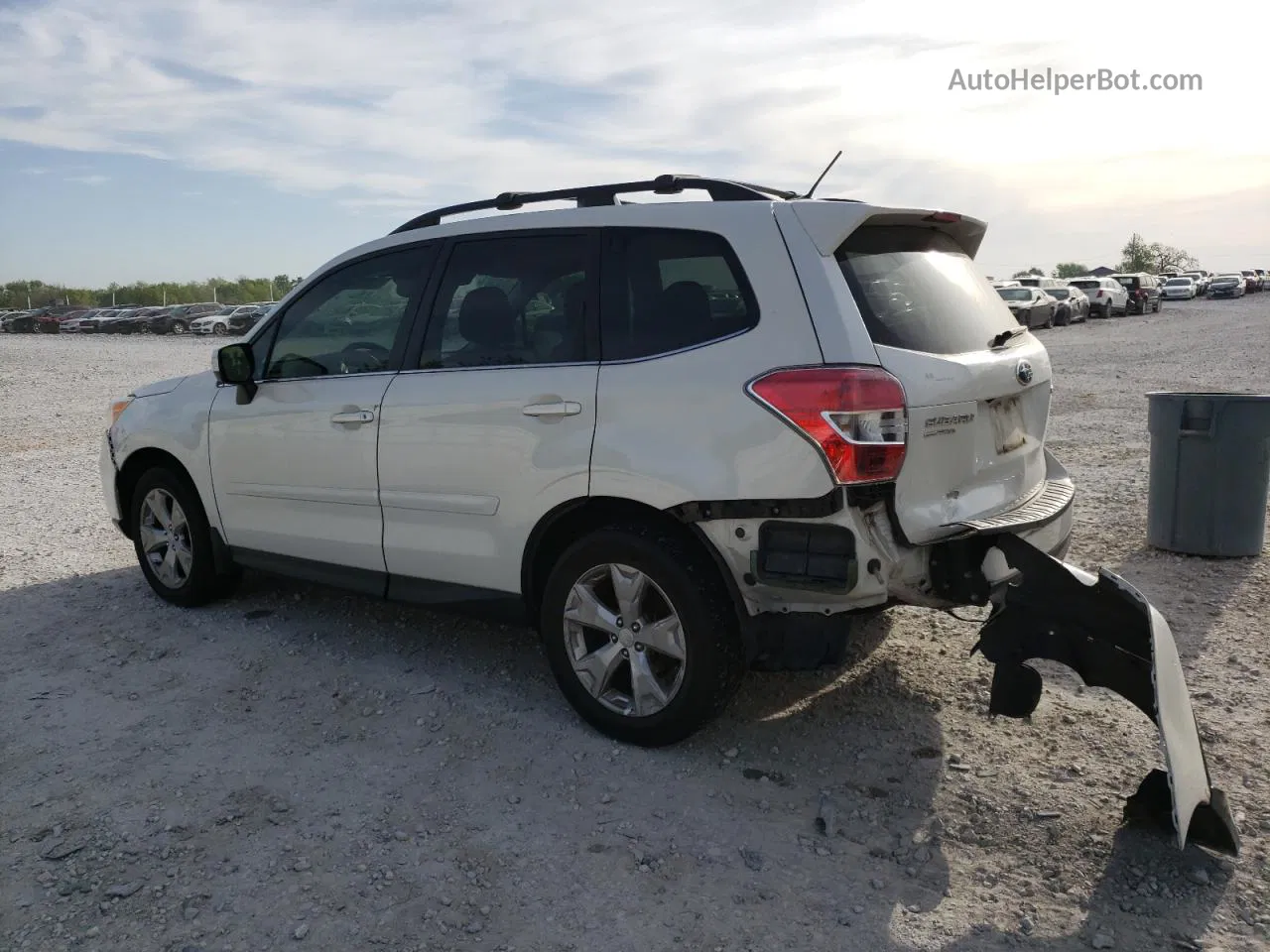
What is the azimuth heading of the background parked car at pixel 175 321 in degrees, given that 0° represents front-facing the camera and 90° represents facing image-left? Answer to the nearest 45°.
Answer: approximately 45°

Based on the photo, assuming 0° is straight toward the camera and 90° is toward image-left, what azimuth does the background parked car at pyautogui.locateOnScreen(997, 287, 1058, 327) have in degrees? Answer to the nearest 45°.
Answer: approximately 45°

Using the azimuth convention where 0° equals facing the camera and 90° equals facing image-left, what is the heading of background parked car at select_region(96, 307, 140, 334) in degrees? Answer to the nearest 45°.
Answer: approximately 45°

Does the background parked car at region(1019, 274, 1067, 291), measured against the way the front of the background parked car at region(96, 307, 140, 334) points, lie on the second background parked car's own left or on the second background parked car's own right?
on the second background parked car's own left

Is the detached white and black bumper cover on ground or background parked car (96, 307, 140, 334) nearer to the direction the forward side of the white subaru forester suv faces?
the background parked car

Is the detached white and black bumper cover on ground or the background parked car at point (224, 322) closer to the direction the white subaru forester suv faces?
the background parked car

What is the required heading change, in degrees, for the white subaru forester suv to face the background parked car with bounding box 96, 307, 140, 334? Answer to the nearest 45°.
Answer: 0° — it already faces it

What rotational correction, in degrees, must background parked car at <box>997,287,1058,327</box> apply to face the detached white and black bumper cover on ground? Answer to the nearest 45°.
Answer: approximately 45° to its left

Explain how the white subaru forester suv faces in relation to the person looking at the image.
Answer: facing away from the viewer and to the left of the viewer

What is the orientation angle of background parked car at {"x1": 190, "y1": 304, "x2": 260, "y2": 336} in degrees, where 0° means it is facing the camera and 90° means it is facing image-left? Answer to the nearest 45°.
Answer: approximately 45°

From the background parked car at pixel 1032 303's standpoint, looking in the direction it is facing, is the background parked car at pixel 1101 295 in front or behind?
behind
